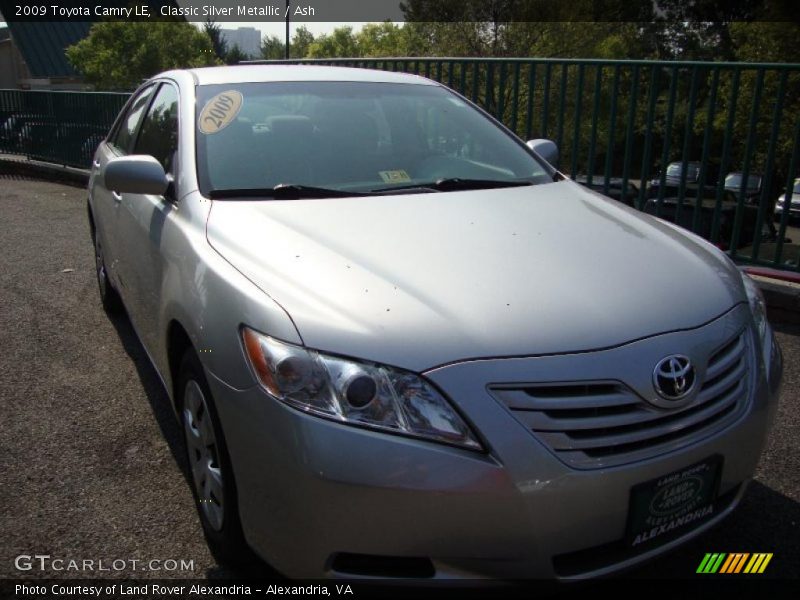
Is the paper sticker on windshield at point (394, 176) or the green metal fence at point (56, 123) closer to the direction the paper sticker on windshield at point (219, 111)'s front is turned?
the paper sticker on windshield

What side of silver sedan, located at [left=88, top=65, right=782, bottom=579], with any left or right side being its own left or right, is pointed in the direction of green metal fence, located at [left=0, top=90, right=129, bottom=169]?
back

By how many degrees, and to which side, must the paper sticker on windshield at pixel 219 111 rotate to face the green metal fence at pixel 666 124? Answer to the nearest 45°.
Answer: approximately 90° to its left

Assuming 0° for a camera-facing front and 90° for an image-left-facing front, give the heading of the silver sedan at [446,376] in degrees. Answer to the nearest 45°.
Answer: approximately 315°

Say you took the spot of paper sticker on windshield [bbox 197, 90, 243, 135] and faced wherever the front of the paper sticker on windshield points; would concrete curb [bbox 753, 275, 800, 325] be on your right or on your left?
on your left
